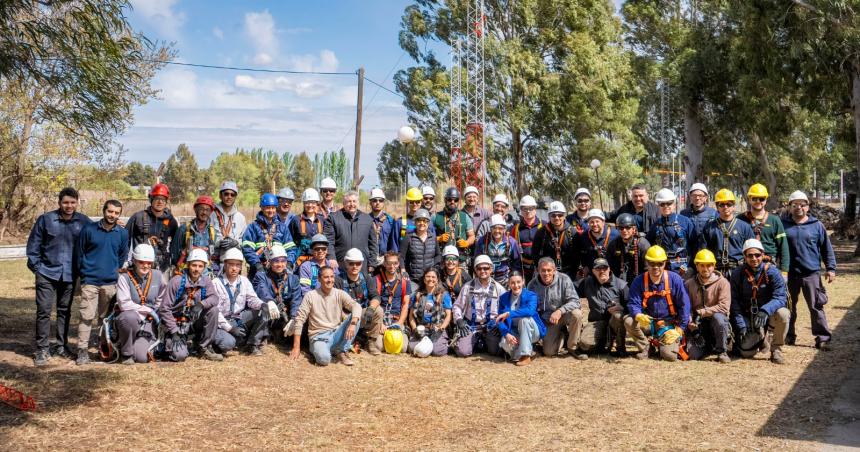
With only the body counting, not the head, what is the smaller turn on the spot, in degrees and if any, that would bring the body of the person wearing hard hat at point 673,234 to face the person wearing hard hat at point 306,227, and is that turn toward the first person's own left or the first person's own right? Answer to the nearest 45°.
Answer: approximately 90° to the first person's own right

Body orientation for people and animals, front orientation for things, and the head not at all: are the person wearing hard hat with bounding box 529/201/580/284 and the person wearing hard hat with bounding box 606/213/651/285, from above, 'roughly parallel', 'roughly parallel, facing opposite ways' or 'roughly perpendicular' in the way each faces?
roughly parallel

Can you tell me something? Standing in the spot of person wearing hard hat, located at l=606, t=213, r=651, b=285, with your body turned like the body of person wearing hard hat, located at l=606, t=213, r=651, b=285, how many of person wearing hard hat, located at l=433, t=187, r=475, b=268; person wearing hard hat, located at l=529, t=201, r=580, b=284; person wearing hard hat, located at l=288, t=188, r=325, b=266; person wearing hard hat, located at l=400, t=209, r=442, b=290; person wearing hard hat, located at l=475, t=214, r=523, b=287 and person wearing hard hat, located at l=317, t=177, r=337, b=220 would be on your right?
6

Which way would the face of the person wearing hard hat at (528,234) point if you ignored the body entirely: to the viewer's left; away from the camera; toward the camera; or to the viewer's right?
toward the camera

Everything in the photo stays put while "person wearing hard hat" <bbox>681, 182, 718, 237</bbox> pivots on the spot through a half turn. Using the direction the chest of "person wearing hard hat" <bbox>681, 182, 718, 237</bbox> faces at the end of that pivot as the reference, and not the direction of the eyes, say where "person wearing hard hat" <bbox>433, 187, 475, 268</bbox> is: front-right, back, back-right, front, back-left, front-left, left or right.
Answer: left

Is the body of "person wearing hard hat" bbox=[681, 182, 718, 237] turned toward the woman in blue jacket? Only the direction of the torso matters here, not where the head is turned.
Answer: no

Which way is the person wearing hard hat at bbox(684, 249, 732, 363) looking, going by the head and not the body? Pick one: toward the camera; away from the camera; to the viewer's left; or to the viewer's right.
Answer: toward the camera

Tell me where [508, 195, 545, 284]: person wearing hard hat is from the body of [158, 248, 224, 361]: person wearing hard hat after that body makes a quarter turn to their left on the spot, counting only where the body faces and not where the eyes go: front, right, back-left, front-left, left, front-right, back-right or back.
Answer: front

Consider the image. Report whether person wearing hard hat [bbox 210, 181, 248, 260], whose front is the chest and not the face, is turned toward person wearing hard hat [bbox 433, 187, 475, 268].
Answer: no

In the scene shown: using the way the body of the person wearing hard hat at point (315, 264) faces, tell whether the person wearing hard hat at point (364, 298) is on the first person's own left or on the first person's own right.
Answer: on the first person's own left

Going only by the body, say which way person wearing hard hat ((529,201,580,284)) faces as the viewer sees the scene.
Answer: toward the camera

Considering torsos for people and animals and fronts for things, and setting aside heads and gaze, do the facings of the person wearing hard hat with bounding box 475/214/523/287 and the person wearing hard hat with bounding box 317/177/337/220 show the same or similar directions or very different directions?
same or similar directions

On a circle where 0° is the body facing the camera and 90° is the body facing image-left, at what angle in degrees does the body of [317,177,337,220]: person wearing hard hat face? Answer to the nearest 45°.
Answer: approximately 0°

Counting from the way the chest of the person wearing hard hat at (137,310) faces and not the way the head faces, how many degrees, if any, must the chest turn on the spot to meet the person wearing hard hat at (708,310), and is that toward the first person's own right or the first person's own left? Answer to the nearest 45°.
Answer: approximately 90° to the first person's own left

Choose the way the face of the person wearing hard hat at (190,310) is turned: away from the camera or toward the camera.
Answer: toward the camera

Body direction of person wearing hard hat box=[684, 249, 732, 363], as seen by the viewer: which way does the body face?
toward the camera
